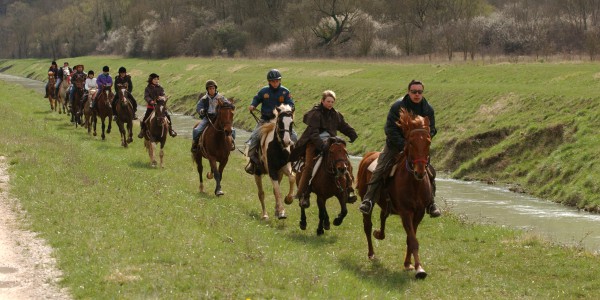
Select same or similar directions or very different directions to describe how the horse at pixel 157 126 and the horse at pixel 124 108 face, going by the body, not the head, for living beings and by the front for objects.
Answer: same or similar directions

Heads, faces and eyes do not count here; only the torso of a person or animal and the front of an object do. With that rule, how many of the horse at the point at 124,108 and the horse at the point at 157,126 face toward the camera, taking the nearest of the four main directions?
2

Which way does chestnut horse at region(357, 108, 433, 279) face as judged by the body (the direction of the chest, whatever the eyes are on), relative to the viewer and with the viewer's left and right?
facing the viewer and to the right of the viewer

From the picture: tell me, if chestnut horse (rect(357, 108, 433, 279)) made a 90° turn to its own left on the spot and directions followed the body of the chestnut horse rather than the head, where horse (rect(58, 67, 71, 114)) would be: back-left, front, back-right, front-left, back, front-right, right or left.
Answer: left

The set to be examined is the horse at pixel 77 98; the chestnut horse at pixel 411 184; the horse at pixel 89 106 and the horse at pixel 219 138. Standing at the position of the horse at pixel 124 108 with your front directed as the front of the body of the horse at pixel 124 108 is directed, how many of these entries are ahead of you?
2

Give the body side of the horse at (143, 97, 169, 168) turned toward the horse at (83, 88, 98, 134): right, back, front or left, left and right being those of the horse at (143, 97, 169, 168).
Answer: back

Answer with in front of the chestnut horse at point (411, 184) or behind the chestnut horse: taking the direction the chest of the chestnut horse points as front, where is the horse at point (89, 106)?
behind

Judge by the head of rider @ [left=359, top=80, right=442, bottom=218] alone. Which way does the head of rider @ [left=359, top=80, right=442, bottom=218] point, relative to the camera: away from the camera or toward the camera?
toward the camera

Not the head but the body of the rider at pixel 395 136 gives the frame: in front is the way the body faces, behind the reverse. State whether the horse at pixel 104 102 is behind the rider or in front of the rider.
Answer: behind

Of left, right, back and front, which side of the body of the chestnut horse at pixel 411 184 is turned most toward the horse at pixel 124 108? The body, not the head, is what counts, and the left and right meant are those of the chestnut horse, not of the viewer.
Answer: back

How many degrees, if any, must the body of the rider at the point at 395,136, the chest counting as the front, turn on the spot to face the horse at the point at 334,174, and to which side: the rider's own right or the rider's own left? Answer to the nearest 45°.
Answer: approximately 180°

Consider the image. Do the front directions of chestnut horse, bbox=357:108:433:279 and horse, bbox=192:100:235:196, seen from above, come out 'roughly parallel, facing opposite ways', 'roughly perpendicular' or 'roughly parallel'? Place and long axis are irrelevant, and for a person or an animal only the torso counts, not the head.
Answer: roughly parallel

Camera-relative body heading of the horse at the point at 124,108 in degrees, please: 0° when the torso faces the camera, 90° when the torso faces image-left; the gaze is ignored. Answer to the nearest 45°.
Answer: approximately 0°

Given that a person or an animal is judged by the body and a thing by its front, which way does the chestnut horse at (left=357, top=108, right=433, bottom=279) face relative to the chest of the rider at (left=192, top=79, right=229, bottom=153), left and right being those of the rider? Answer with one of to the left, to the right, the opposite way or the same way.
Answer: the same way

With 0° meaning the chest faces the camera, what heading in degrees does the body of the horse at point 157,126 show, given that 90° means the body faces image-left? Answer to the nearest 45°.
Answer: approximately 0°
